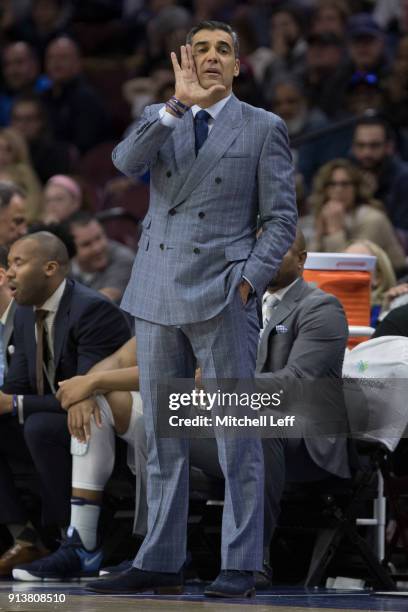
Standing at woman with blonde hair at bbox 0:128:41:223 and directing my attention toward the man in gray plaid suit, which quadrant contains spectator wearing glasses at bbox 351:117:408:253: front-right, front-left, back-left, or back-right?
front-left

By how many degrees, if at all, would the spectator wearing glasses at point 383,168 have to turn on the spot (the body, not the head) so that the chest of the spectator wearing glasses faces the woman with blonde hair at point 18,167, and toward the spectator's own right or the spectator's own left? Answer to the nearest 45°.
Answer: approximately 45° to the spectator's own right

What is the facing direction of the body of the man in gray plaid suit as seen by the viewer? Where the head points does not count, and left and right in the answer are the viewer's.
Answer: facing the viewer and to the left of the viewer

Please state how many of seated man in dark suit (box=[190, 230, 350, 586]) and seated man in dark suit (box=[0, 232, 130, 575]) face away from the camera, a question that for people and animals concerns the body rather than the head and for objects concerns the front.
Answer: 0

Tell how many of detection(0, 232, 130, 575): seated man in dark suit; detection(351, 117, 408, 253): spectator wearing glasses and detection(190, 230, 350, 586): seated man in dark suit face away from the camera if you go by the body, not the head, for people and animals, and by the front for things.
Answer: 0

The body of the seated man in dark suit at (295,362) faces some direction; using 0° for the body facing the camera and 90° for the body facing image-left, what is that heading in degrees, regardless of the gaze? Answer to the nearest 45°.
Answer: approximately 45°

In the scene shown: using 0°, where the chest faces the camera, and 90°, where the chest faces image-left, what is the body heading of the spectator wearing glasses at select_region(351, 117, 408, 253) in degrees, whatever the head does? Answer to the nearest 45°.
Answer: approximately 45°
